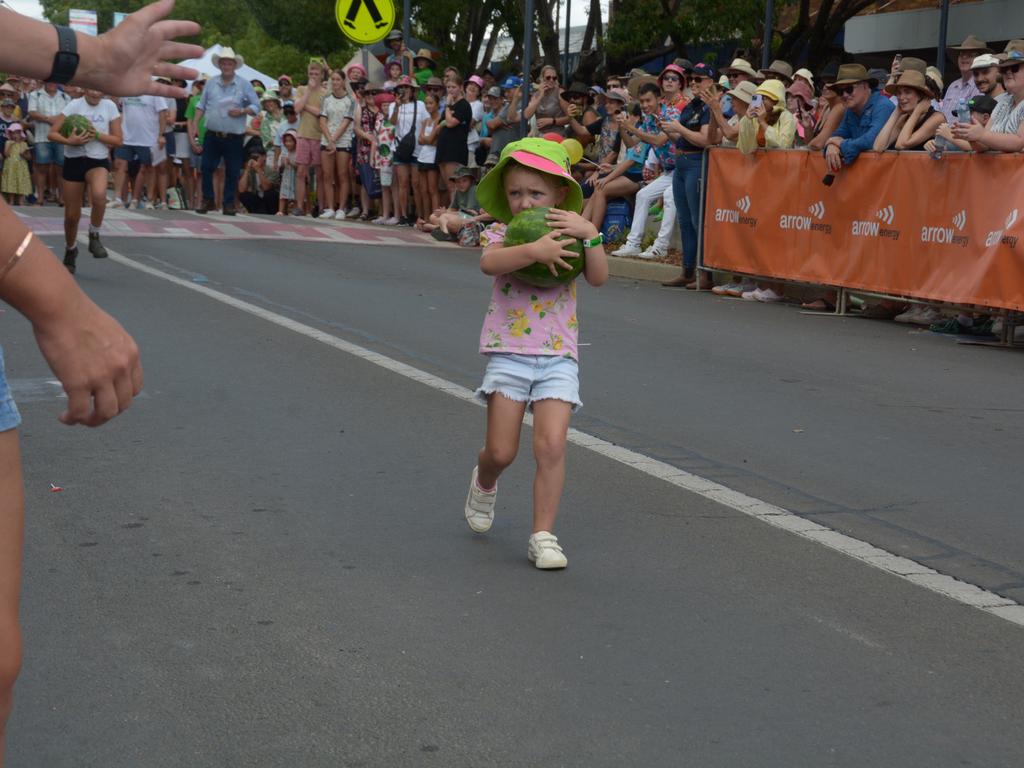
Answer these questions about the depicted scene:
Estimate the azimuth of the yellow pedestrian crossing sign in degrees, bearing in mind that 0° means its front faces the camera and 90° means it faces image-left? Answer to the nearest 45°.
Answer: approximately 0°

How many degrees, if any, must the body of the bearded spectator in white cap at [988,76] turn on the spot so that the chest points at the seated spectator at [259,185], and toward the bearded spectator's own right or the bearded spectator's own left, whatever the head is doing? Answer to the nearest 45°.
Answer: approximately 90° to the bearded spectator's own right

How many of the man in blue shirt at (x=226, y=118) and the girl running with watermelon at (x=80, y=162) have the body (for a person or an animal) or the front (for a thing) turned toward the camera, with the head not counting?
2

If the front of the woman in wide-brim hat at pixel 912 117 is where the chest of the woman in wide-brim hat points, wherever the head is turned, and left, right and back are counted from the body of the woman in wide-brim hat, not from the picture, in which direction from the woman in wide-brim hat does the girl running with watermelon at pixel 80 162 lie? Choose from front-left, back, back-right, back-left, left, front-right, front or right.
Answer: front-right

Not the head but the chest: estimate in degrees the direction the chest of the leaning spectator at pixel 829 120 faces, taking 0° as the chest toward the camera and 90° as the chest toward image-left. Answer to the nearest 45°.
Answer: approximately 45°

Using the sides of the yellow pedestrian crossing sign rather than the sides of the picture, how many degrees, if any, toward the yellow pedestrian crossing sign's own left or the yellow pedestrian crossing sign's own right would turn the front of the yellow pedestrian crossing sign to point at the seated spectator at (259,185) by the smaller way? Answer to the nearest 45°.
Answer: approximately 45° to the yellow pedestrian crossing sign's own right

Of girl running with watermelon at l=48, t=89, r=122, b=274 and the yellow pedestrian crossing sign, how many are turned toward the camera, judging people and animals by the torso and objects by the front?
2

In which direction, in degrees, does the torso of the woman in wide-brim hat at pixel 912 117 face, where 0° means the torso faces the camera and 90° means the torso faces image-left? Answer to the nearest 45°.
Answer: approximately 45°

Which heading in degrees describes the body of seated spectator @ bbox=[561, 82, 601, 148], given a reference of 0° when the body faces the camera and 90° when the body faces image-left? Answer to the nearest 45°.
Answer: approximately 45°

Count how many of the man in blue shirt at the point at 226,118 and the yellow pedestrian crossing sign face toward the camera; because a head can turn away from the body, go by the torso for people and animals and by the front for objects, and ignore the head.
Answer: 2

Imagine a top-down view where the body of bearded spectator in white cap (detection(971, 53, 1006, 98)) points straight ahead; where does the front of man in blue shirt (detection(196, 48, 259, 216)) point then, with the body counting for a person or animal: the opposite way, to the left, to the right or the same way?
to the left

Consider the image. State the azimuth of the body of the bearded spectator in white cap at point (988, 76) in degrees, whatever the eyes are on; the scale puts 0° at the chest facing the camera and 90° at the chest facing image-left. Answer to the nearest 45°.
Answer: approximately 45°
